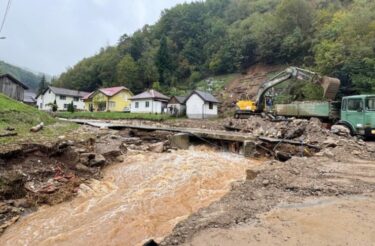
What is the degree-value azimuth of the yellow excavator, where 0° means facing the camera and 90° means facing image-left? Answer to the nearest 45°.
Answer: approximately 270°

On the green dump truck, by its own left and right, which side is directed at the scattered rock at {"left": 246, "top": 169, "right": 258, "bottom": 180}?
right

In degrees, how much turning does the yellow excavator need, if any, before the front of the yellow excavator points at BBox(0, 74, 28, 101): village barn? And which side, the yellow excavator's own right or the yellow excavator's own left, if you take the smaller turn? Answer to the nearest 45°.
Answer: approximately 180°

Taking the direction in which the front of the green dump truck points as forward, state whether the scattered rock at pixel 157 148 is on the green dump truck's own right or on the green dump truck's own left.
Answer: on the green dump truck's own right

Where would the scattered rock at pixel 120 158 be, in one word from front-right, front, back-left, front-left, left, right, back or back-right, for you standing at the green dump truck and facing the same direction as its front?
right

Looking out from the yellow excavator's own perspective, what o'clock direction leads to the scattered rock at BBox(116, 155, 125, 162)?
The scattered rock is roughly at 4 o'clock from the yellow excavator.

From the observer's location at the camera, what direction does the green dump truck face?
facing the viewer and to the right of the viewer

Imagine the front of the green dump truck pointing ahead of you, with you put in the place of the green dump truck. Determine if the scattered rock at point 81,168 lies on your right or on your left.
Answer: on your right

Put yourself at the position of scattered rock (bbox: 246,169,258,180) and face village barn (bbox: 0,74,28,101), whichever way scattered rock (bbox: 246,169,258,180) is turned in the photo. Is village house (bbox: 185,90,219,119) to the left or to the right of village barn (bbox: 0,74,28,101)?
right

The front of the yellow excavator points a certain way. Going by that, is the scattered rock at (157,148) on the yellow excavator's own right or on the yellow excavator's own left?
on the yellow excavator's own right

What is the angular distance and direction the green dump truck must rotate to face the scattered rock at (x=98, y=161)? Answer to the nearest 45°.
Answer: approximately 90° to its right

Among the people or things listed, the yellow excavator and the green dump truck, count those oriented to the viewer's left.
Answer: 0

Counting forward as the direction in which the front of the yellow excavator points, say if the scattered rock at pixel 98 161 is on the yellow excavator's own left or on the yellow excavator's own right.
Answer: on the yellow excavator's own right

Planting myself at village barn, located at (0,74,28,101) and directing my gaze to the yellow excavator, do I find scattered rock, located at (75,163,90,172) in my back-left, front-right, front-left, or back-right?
front-right
